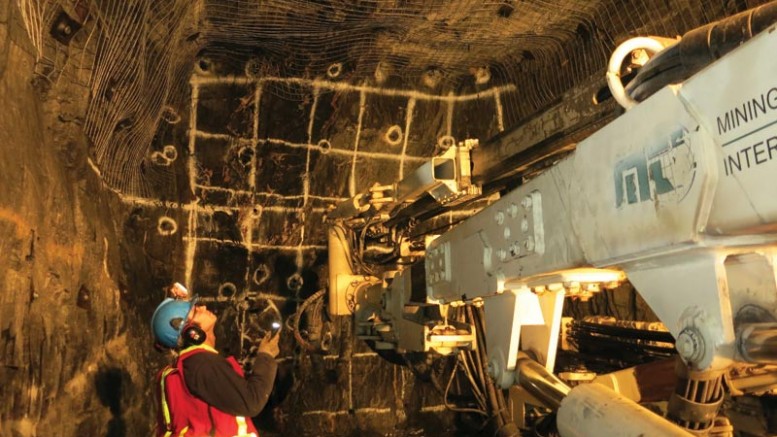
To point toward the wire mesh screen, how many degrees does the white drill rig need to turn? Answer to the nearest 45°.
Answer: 0° — it already faces it

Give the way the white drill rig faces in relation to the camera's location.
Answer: facing away from the viewer and to the left of the viewer
